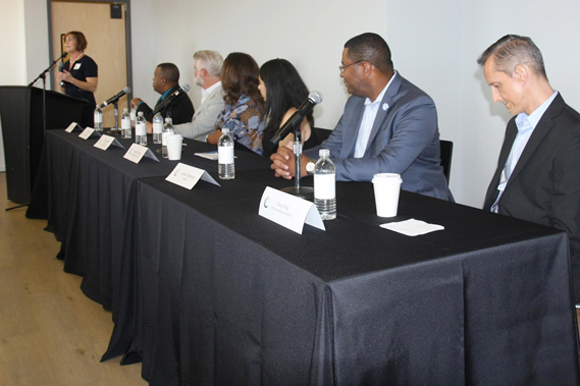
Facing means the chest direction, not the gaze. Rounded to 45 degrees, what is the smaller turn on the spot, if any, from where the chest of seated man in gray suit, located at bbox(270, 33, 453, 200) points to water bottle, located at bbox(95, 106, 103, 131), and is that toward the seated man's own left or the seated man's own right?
approximately 90° to the seated man's own right

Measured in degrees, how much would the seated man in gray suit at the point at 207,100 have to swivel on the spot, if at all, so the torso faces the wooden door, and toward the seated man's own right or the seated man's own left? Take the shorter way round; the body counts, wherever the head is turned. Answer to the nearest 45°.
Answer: approximately 90° to the seated man's own right

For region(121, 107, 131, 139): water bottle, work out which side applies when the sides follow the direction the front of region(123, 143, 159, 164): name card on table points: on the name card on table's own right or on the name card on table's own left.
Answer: on the name card on table's own right

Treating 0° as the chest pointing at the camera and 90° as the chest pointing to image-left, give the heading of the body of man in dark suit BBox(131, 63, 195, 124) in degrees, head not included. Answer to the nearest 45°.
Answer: approximately 90°

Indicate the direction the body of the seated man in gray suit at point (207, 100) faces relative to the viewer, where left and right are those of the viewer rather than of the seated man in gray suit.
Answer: facing to the left of the viewer

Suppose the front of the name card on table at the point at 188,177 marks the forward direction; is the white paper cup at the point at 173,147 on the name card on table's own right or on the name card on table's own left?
on the name card on table's own right

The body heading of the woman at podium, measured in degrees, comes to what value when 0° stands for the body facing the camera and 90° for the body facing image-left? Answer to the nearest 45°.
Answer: approximately 45°
